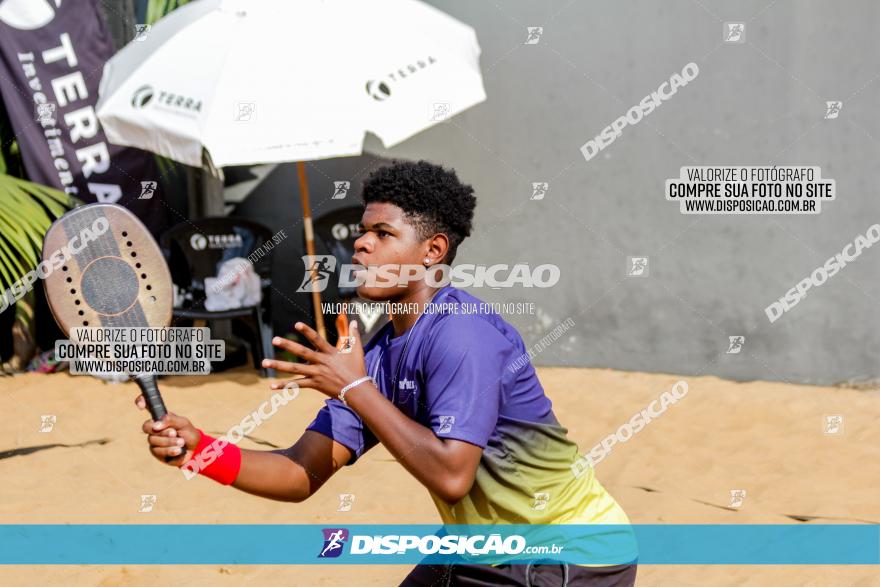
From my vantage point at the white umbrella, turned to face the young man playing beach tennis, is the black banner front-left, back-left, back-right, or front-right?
back-right

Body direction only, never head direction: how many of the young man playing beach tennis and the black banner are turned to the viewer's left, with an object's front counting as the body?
1

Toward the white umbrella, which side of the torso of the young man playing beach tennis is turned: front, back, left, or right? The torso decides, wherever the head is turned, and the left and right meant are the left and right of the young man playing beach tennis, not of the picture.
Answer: right

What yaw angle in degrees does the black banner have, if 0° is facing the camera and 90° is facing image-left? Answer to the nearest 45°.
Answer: approximately 0°

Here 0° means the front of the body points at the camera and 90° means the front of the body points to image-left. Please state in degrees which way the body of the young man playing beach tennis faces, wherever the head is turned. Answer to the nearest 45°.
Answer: approximately 90°

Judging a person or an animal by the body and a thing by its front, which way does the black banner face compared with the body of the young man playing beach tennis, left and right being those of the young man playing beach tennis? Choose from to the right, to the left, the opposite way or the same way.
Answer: to the left

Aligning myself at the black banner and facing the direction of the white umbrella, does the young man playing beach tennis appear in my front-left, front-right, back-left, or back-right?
front-right

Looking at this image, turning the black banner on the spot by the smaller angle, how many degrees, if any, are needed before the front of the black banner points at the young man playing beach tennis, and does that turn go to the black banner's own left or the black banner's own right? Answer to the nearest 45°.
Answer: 0° — it already faces them
